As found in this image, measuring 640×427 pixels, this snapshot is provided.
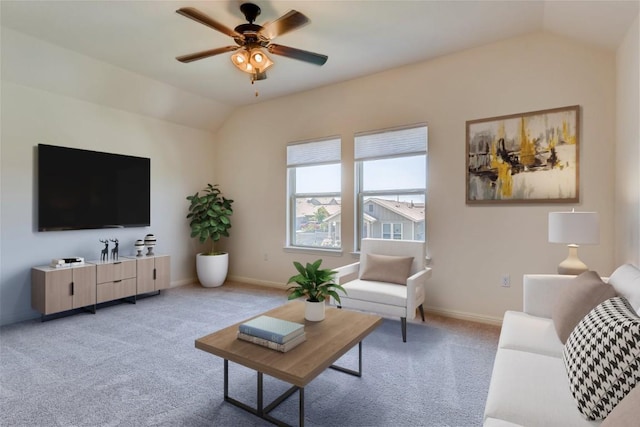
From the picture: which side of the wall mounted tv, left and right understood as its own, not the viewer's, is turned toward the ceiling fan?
front

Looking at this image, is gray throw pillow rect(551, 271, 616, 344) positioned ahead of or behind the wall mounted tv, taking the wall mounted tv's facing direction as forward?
ahead

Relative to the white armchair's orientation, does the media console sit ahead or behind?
ahead

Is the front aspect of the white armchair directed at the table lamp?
no

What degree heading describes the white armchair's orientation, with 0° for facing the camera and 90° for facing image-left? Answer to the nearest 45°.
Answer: approximately 45°

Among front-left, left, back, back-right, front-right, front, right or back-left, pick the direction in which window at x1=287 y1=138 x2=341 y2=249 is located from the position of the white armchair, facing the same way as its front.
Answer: right

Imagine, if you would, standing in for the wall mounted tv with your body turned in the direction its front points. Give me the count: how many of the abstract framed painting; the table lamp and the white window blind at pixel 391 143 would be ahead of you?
3

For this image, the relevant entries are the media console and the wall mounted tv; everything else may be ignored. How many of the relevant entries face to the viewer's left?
0

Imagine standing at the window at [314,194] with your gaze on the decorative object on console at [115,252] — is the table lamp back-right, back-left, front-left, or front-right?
back-left

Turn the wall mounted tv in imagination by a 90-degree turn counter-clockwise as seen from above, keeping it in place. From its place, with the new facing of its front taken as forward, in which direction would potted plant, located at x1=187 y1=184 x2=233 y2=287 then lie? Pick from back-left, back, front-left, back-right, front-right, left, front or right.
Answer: front-right

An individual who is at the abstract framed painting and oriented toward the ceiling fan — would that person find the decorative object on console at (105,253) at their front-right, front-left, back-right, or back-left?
front-right

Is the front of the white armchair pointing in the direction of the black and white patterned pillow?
no

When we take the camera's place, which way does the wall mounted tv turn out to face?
facing the viewer and to the right of the viewer

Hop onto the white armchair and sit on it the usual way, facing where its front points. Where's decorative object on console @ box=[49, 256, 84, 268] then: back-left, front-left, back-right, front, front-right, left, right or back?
front-right

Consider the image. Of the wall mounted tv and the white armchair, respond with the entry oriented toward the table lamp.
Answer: the wall mounted tv

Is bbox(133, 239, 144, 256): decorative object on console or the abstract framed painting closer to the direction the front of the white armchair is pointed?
the decorative object on console

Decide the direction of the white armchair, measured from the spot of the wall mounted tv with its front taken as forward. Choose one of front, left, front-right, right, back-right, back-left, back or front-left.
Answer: front

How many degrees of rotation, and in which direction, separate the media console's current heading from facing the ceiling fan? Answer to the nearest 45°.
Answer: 0° — it already faces it

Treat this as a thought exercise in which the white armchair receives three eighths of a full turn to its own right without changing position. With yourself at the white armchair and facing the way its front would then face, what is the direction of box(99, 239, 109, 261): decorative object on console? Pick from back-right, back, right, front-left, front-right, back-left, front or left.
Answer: left
